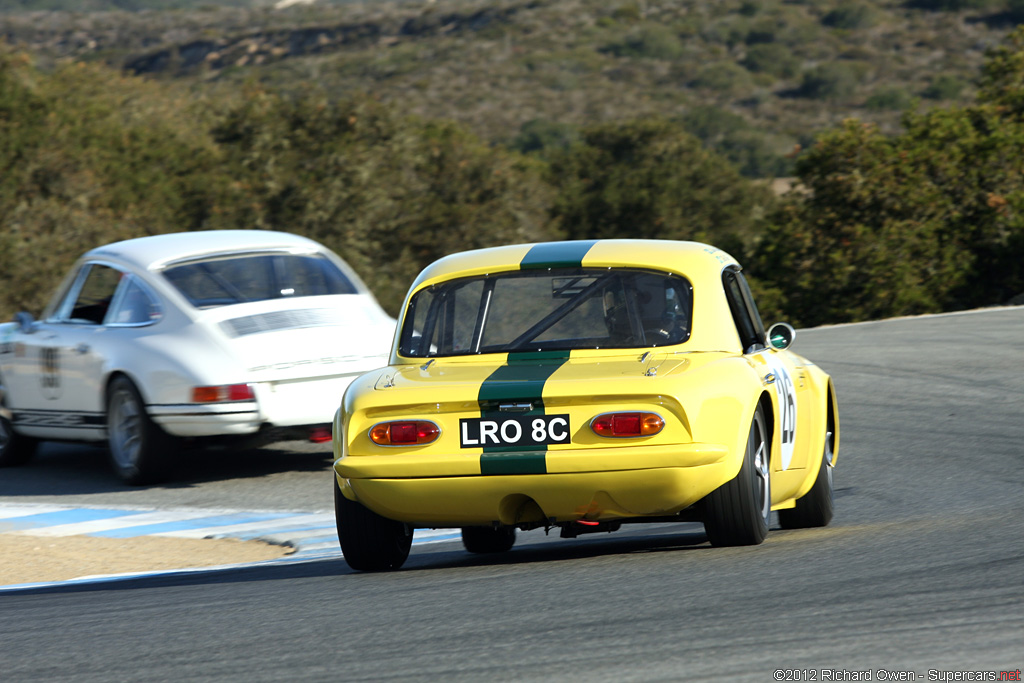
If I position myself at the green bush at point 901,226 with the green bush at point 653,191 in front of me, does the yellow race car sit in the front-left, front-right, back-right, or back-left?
back-left

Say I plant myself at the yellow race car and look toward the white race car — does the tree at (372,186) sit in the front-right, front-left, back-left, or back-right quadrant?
front-right

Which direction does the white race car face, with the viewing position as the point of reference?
facing away from the viewer and to the left of the viewer

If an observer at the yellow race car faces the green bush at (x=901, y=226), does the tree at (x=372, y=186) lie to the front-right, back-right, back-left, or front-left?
front-left

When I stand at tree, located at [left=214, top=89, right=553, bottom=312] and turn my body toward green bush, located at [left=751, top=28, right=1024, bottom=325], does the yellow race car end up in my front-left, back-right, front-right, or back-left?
front-right

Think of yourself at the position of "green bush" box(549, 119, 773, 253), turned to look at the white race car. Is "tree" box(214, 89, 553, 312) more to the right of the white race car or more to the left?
right

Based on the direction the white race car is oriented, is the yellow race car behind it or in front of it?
behind

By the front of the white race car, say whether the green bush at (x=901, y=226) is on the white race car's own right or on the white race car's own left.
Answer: on the white race car's own right

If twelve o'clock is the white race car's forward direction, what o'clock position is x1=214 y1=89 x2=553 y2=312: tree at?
The tree is roughly at 2 o'clock from the white race car.

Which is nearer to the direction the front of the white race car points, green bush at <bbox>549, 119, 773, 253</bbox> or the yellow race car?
the green bush

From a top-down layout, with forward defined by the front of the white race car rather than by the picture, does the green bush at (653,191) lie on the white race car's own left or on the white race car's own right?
on the white race car's own right

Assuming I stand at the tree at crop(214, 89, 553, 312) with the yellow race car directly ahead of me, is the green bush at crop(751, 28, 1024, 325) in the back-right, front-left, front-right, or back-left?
front-left
